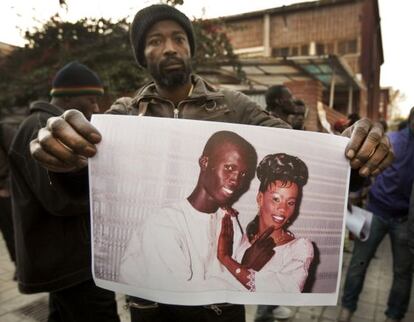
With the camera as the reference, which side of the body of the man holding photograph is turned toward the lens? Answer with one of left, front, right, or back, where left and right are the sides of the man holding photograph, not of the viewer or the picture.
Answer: front

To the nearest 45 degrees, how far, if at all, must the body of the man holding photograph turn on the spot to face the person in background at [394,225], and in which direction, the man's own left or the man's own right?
approximately 135° to the man's own left

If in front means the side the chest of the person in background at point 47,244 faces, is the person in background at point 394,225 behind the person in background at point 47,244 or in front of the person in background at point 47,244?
in front

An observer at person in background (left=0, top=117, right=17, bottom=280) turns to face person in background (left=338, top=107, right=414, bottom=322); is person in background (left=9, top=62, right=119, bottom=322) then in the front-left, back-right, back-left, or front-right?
front-right

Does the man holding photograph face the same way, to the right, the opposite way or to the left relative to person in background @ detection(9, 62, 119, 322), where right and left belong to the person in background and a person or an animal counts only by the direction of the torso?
to the right

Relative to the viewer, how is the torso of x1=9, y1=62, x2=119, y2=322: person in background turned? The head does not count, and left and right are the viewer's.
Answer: facing to the right of the viewer

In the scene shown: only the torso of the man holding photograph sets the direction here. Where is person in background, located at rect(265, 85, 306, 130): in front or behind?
behind

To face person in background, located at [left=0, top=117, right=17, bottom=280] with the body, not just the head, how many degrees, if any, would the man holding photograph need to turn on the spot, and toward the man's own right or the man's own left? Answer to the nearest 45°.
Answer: approximately 135° to the man's own right

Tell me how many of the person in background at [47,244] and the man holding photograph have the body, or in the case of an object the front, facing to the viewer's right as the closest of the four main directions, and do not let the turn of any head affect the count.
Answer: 1
